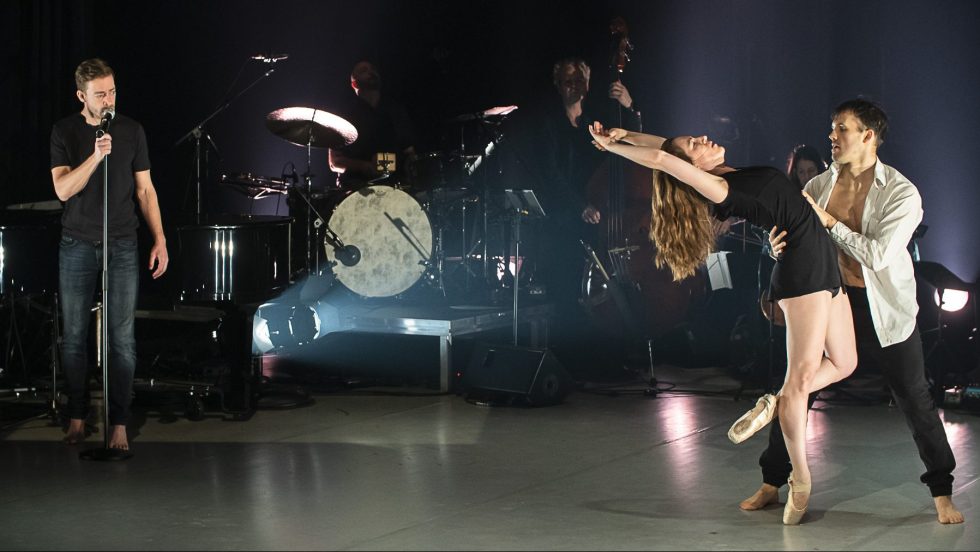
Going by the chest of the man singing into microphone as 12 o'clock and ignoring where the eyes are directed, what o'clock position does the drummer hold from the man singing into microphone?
The drummer is roughly at 7 o'clock from the man singing into microphone.

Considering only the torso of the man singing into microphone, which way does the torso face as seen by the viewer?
toward the camera

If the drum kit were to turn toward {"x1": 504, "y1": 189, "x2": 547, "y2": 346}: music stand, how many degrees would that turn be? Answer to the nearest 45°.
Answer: approximately 45° to its left

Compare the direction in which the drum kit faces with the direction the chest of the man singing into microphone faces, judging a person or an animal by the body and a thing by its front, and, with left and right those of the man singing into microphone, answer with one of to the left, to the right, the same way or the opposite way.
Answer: the same way

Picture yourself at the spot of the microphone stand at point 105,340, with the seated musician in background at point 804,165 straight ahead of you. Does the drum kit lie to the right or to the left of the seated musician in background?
left

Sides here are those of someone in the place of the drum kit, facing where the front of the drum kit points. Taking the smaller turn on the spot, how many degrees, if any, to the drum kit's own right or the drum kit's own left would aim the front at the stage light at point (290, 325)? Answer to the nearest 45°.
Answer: approximately 45° to the drum kit's own right

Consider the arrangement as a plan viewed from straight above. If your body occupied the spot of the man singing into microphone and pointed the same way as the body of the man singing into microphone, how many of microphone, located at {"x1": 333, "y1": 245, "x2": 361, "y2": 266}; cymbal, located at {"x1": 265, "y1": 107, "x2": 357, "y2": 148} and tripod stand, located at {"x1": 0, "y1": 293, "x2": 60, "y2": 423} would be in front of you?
0

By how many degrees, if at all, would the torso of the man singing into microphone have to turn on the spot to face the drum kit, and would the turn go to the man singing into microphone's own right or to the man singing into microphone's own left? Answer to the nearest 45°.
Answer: approximately 135° to the man singing into microphone's own left

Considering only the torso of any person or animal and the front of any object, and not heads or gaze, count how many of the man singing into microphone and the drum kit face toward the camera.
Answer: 2

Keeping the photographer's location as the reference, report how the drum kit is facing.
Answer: facing the viewer

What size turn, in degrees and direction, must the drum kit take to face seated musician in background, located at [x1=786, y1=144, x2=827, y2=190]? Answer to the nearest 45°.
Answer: approximately 45° to its left

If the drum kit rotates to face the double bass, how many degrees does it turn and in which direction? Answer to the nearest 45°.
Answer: approximately 45° to its left

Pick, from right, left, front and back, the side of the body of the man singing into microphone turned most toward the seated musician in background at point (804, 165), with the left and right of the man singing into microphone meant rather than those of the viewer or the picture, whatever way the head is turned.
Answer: left
